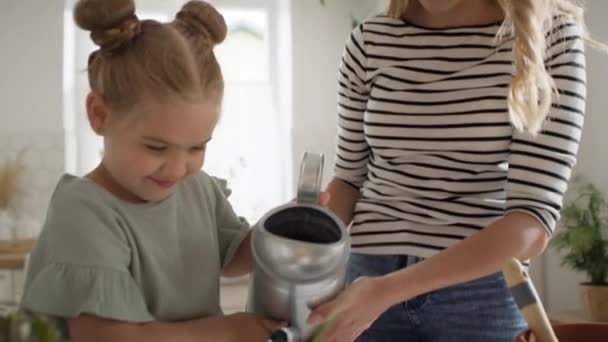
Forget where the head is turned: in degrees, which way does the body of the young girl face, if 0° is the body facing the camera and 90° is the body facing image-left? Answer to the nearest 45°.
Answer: approximately 315°

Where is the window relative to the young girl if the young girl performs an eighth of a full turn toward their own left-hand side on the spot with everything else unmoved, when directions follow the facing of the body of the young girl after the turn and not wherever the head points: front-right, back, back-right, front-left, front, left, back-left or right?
left

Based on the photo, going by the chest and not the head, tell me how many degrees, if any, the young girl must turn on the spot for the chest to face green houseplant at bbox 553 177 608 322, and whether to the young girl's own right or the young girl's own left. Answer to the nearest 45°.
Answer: approximately 90° to the young girl's own left
